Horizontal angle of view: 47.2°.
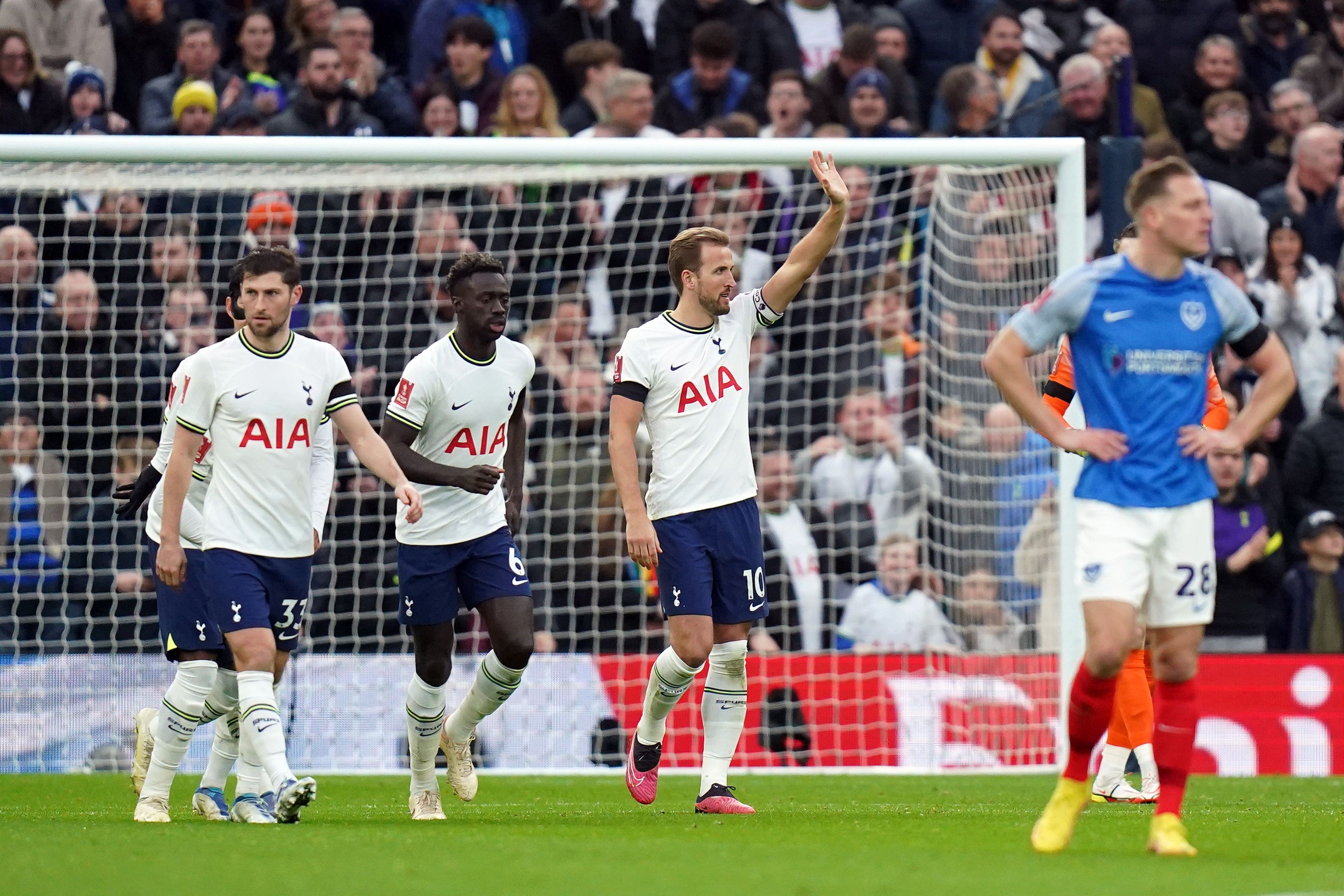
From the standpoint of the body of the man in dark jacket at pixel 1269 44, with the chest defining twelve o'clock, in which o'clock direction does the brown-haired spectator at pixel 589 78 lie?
The brown-haired spectator is roughly at 2 o'clock from the man in dark jacket.

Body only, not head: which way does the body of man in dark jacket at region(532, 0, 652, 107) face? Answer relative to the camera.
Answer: toward the camera

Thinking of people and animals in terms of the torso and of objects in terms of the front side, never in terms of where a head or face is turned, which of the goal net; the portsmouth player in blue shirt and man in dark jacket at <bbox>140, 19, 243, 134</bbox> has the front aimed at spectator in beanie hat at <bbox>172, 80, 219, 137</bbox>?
the man in dark jacket

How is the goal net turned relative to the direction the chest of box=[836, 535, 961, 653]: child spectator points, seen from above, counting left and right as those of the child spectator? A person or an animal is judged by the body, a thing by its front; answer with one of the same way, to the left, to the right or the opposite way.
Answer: the same way

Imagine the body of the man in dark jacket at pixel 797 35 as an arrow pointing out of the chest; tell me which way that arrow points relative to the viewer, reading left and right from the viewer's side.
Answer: facing the viewer

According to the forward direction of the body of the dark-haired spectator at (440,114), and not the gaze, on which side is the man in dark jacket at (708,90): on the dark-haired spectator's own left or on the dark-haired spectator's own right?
on the dark-haired spectator's own left

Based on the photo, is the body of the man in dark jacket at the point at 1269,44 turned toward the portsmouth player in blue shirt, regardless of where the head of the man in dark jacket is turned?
yes

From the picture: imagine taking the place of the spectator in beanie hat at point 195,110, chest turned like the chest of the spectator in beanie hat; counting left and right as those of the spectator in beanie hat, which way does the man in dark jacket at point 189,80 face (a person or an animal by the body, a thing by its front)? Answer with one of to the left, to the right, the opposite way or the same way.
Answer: the same way

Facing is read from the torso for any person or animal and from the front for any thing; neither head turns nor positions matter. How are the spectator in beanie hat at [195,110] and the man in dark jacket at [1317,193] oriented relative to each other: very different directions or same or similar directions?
same or similar directions

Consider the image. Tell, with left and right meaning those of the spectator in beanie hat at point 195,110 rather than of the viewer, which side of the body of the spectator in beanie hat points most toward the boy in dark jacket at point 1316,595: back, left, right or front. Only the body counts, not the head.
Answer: left

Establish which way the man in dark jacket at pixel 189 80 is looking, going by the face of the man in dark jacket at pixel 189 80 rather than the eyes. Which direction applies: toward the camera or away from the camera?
toward the camera

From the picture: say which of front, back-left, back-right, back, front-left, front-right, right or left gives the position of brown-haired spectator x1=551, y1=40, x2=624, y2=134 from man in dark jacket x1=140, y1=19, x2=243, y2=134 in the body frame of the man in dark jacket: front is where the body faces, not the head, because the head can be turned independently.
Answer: left

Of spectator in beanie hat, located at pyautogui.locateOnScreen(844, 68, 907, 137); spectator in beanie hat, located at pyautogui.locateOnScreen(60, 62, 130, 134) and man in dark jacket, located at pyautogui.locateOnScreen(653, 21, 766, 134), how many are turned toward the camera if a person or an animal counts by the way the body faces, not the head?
3

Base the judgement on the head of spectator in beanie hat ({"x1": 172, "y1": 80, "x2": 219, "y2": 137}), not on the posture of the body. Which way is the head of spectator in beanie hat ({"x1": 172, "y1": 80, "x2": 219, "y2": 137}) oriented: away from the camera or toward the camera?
toward the camera

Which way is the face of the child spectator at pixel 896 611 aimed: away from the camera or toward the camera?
toward the camera

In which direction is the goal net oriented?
toward the camera

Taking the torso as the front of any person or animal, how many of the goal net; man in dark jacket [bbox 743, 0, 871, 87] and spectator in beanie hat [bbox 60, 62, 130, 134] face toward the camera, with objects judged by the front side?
3

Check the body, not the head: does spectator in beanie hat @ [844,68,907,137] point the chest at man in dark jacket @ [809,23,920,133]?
no

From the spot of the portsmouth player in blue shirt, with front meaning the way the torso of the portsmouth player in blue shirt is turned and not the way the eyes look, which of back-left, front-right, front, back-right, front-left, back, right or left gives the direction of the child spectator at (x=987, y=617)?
back

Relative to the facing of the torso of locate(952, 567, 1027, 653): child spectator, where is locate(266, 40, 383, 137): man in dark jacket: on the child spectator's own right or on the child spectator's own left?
on the child spectator's own right

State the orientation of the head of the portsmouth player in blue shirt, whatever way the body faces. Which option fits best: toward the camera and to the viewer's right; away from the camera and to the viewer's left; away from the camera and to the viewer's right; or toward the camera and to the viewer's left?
toward the camera and to the viewer's right
